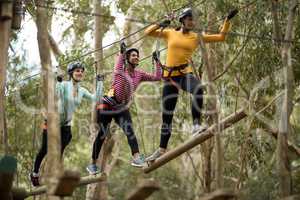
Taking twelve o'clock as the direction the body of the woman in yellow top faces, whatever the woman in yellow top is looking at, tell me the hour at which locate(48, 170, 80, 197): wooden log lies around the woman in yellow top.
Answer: The wooden log is roughly at 2 o'clock from the woman in yellow top.

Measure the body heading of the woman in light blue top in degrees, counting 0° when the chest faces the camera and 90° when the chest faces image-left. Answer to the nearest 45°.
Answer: approximately 315°

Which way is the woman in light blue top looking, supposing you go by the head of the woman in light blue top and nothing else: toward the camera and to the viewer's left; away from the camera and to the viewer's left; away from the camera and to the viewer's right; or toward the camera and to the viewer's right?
toward the camera and to the viewer's right

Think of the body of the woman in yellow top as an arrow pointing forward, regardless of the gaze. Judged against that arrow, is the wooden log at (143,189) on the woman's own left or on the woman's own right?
on the woman's own right

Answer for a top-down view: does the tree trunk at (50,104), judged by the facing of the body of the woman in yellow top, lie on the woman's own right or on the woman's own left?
on the woman's own right

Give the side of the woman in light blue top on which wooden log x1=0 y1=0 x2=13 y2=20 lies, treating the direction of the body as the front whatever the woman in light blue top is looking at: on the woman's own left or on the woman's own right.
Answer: on the woman's own right
